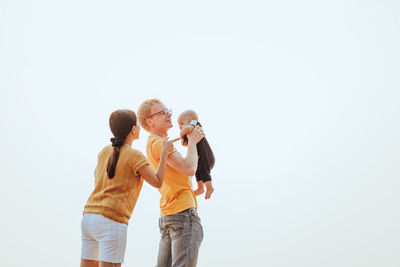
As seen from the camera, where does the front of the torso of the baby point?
to the viewer's left

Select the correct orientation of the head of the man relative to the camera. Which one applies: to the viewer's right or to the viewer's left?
to the viewer's right
